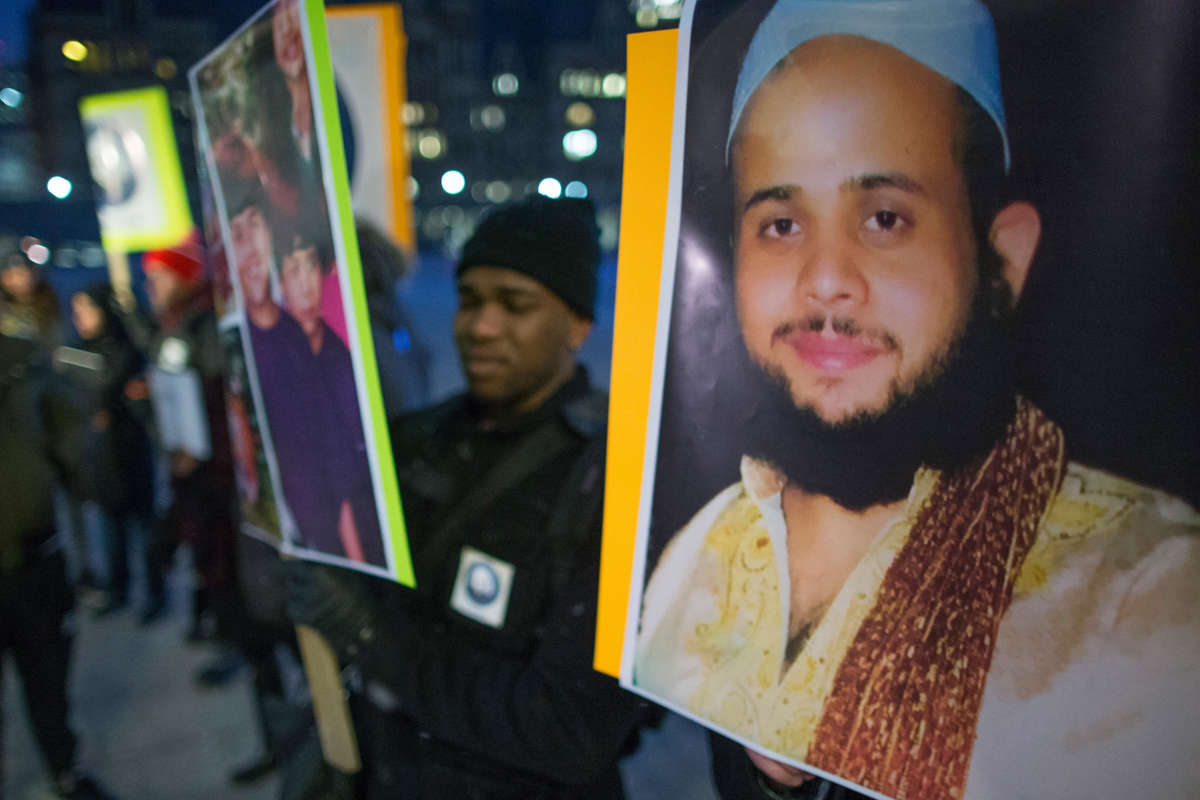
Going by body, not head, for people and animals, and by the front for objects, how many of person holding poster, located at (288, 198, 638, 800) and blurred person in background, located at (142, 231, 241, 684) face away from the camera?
0

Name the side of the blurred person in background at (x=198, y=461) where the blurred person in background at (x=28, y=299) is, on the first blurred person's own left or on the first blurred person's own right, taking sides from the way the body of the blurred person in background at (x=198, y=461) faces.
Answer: on the first blurred person's own right

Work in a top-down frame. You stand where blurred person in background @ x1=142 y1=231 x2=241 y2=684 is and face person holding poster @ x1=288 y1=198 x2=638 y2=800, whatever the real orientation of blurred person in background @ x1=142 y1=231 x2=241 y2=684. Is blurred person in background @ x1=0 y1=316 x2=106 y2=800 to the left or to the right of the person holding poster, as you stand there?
right

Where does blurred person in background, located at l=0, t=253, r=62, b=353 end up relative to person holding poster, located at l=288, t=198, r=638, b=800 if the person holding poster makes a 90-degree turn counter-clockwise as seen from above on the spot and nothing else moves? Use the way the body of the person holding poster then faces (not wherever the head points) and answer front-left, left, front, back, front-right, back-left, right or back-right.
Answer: back

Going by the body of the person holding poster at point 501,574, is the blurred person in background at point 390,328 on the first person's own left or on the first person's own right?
on the first person's own right

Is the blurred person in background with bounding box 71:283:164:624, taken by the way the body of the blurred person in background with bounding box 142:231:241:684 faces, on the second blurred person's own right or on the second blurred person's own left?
on the second blurred person's own right

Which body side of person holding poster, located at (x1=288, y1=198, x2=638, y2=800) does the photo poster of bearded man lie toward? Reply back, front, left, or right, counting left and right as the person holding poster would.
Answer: left

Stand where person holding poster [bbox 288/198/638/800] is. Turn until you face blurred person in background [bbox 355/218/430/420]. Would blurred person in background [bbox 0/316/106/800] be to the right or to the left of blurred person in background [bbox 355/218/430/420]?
left

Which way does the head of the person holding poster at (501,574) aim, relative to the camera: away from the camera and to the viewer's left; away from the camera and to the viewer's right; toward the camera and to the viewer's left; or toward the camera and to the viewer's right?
toward the camera and to the viewer's left

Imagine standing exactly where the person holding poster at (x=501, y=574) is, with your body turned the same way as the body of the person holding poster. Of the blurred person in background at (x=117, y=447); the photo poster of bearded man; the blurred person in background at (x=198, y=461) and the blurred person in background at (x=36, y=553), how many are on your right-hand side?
3

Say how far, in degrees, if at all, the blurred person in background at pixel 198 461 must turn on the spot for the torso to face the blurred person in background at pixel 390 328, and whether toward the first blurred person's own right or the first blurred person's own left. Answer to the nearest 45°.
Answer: approximately 90° to the first blurred person's own left
